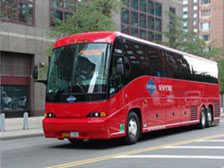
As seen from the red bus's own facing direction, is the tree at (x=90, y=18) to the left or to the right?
on its right

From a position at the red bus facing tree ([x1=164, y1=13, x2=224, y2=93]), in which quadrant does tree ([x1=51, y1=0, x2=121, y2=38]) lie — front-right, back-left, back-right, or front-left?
front-left

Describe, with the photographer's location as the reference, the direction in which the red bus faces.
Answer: facing the viewer and to the left of the viewer

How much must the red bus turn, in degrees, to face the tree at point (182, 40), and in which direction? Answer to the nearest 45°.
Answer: approximately 135° to its right

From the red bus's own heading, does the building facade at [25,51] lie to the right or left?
on its right

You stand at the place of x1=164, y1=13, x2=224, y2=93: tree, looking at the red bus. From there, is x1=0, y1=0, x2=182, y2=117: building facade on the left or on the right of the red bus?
right

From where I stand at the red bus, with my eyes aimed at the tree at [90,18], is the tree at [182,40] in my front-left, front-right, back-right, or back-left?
front-right
